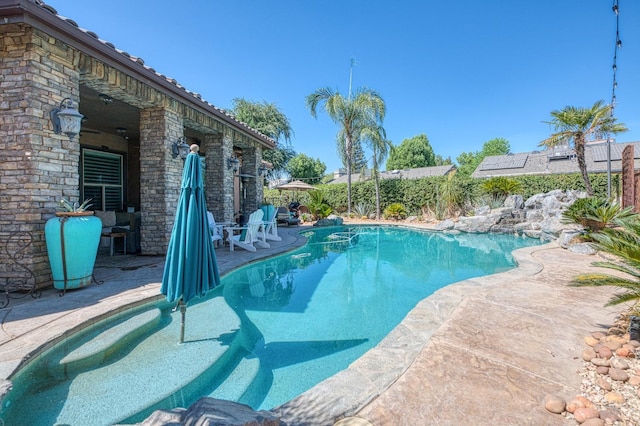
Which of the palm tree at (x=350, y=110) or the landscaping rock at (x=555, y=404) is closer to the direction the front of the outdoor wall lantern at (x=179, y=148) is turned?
the landscaping rock

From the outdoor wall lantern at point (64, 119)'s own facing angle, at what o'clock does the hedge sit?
The hedge is roughly at 10 o'clock from the outdoor wall lantern.

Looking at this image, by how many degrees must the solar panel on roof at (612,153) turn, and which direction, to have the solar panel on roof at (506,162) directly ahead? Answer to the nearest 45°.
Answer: approximately 90° to its right

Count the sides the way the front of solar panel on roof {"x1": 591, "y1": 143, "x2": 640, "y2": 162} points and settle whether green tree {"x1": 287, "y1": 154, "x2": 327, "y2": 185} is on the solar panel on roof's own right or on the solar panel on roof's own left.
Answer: on the solar panel on roof's own right

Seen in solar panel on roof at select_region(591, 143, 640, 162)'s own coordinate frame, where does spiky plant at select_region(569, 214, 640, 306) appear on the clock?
The spiky plant is roughly at 12 o'clock from the solar panel on roof.

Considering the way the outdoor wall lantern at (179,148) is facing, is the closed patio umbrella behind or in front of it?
in front

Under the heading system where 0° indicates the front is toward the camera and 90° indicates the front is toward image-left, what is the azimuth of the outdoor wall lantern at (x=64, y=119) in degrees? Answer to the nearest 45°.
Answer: approximately 315°

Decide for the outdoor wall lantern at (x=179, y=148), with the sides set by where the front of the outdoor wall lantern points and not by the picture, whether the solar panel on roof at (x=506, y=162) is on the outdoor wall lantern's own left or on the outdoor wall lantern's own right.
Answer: on the outdoor wall lantern's own left

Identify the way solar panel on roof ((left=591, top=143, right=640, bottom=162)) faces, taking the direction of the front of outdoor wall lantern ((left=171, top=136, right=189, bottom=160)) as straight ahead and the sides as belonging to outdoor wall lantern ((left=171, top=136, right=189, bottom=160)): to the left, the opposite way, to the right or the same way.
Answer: to the right

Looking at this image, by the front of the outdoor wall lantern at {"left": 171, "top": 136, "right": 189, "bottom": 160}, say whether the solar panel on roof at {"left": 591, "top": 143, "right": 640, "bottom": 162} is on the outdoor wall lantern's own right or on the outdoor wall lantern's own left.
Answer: on the outdoor wall lantern's own left

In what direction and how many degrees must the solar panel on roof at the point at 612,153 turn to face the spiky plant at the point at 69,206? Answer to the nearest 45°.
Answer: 0° — it already faces it

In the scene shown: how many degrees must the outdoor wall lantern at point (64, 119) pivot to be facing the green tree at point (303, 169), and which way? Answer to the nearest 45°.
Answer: approximately 90° to its left

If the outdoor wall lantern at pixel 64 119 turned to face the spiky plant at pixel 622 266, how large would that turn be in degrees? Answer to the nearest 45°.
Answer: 0° — it already faces it

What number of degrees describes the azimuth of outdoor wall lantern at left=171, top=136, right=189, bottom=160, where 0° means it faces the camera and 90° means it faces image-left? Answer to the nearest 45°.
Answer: approximately 315°

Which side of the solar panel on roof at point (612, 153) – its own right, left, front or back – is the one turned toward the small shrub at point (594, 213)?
front
